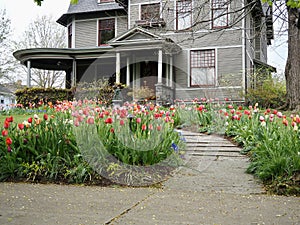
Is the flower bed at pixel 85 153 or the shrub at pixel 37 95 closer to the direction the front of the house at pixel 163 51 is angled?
the flower bed

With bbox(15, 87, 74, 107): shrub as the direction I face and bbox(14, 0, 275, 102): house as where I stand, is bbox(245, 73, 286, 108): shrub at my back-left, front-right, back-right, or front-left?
back-left

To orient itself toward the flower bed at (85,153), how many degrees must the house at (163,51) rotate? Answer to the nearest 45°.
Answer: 0° — it already faces it

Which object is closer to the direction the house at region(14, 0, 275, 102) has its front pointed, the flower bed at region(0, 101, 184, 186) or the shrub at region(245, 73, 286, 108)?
the flower bed

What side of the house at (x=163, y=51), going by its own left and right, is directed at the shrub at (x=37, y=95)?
right

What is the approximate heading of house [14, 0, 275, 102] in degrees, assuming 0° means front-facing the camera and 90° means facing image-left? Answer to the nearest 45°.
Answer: approximately 0°

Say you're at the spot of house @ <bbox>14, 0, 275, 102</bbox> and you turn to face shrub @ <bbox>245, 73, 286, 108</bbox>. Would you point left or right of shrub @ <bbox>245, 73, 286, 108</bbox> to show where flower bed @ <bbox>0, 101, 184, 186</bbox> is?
right

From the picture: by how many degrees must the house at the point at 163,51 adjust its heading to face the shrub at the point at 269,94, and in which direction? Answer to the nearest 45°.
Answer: approximately 45° to its left
